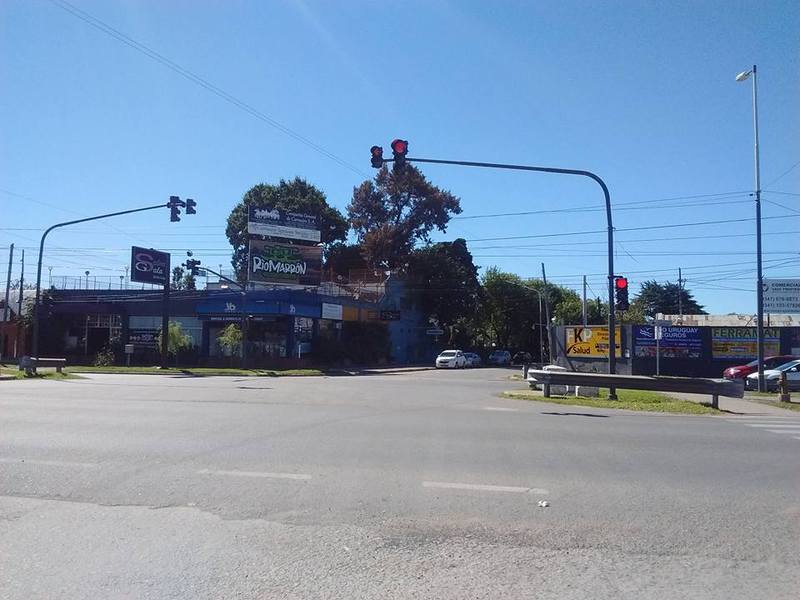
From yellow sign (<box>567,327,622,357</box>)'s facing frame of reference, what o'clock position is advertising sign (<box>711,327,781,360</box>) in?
The advertising sign is roughly at 9 o'clock from the yellow sign.

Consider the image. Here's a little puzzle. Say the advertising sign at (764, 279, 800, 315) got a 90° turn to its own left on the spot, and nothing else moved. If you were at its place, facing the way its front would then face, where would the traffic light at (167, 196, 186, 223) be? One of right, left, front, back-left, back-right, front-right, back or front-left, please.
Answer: back-right

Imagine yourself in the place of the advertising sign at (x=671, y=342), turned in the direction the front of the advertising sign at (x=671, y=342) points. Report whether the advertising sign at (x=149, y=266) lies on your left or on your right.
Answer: on your right

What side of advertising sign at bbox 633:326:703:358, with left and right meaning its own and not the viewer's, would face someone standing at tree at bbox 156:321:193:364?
right

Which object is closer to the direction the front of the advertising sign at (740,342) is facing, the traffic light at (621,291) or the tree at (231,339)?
the traffic light

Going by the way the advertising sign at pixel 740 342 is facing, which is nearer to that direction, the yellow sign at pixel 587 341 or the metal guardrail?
the metal guardrail

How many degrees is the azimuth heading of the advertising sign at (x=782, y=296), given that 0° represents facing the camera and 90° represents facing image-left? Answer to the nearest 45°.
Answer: approximately 0°
